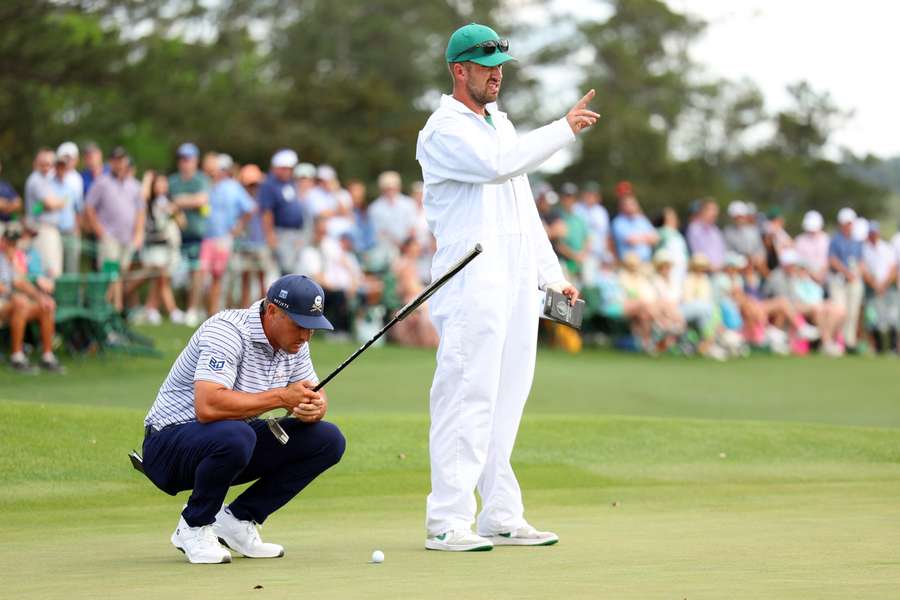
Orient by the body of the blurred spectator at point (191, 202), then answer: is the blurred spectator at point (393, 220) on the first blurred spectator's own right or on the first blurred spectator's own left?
on the first blurred spectator's own left

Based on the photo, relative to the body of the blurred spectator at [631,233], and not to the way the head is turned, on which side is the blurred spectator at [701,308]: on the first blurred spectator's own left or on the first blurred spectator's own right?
on the first blurred spectator's own left

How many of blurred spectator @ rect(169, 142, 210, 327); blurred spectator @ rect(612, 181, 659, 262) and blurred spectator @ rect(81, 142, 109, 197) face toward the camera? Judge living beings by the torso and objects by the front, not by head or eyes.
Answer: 3

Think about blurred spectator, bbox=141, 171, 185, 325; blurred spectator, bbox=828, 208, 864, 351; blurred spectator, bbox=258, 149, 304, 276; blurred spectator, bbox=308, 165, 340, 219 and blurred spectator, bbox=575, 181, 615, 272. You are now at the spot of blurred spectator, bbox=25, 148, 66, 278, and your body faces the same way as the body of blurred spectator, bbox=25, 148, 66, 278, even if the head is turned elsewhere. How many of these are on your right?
0

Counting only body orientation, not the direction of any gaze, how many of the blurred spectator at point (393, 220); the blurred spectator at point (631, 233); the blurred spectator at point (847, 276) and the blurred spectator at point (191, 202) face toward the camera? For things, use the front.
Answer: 4

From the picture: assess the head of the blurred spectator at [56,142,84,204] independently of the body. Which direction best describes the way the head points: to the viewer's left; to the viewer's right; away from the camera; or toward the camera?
toward the camera

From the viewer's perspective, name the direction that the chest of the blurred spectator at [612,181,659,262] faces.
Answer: toward the camera

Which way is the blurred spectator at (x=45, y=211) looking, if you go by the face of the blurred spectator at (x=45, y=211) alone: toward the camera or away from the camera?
toward the camera

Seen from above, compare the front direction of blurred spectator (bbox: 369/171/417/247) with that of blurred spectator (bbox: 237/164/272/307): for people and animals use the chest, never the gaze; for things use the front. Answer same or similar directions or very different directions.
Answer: same or similar directions

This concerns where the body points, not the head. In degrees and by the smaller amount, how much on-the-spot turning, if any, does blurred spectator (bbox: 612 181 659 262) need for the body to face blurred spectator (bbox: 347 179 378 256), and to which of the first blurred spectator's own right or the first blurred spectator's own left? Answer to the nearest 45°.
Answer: approximately 90° to the first blurred spectator's own right

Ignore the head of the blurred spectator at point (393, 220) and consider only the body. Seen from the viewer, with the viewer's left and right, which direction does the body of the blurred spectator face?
facing the viewer

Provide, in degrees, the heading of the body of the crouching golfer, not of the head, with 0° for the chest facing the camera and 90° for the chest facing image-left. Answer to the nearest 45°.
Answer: approximately 315°

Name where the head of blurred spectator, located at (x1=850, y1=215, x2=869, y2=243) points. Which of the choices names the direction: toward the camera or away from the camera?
toward the camera

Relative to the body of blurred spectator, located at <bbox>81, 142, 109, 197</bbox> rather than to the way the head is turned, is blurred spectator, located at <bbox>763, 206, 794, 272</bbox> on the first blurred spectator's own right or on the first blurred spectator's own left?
on the first blurred spectator's own left

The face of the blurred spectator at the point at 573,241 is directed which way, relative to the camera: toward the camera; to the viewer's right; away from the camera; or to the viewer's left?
toward the camera

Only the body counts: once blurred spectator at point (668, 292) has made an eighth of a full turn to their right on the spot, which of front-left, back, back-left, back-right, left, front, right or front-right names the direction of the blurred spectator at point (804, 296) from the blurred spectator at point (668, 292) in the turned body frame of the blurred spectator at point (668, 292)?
back-left

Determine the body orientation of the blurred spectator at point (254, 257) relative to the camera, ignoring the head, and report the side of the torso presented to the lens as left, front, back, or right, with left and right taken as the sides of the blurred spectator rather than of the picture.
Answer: front

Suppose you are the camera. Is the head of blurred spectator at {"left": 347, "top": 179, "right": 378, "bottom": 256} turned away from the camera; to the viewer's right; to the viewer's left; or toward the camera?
toward the camera

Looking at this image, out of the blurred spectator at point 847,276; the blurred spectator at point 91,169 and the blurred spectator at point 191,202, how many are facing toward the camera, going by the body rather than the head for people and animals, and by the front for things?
3

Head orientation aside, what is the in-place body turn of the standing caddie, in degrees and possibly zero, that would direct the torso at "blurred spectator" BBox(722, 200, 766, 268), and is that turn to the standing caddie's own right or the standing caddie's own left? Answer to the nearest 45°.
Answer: approximately 135° to the standing caddie's own left
